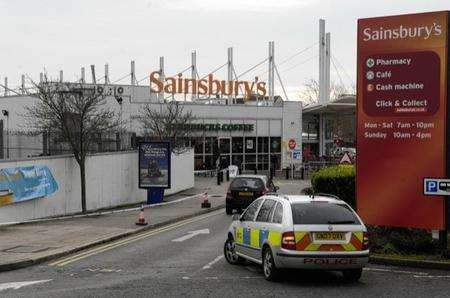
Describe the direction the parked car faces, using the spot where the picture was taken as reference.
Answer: facing away from the viewer and to the right of the viewer

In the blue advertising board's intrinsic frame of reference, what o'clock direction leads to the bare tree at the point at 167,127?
The bare tree is roughly at 6 o'clock from the blue advertising board.

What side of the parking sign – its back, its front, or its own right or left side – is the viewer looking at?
front

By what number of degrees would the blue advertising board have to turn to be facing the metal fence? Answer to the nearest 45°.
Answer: approximately 90° to its right

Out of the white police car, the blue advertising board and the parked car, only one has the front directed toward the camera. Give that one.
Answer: the blue advertising board

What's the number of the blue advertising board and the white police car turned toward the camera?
1

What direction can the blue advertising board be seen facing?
toward the camera

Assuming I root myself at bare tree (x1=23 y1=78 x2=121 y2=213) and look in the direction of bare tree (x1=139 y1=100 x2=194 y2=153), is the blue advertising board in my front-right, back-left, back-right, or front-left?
front-right

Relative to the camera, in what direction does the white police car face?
facing away from the viewer and to the left of the viewer

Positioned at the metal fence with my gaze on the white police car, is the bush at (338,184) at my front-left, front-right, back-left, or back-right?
front-left
